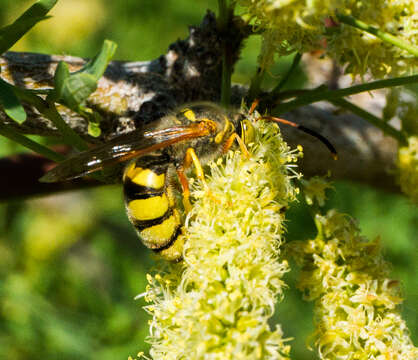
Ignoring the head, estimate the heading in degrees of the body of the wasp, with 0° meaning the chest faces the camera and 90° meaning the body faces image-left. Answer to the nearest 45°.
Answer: approximately 270°
